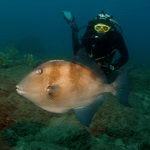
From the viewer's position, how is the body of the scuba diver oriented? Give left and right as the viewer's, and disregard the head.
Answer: facing the viewer

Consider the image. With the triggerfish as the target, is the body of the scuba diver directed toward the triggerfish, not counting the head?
yes

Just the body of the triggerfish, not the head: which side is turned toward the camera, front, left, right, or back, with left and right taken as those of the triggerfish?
left

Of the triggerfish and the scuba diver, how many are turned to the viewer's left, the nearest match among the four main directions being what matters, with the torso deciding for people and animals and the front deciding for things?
1

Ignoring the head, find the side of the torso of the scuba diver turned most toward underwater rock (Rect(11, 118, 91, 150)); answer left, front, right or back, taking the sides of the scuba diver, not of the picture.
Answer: front

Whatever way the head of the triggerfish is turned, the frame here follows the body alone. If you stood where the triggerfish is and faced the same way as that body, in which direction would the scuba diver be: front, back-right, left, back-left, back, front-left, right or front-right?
right

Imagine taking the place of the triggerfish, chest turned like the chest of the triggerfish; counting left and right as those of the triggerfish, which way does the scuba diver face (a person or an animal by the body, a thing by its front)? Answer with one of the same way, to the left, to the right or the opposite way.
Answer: to the left
